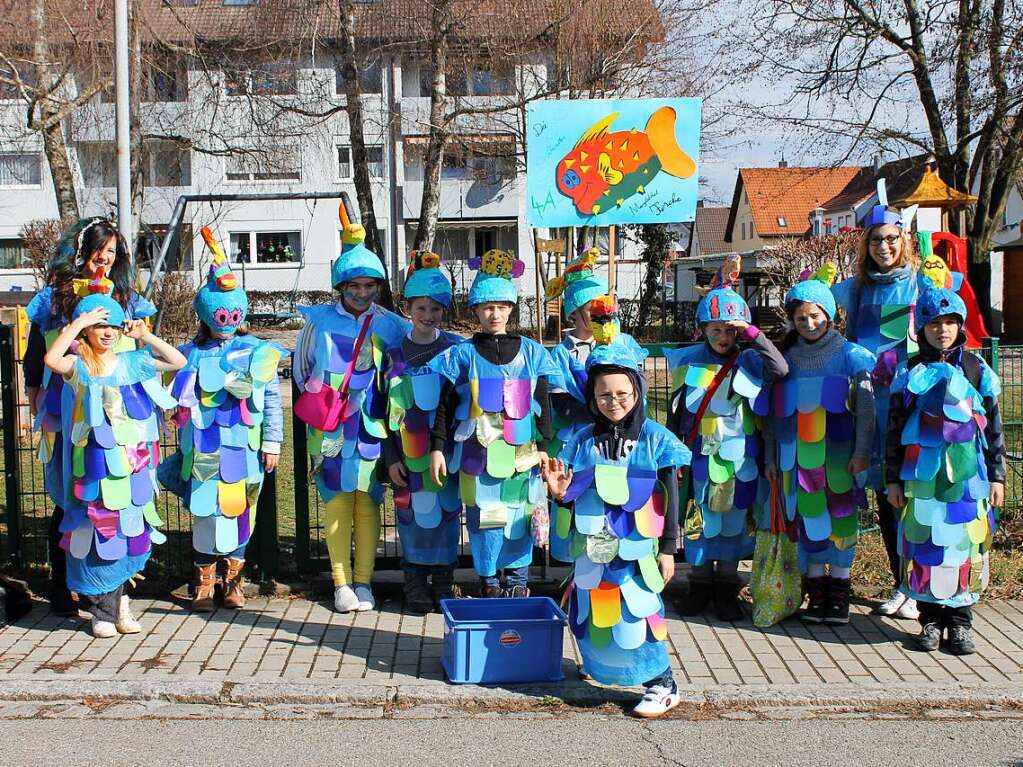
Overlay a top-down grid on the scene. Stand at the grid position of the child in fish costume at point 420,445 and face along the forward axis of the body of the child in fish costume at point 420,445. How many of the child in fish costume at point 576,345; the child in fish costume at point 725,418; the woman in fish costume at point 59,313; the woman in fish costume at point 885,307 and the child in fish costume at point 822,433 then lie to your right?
1

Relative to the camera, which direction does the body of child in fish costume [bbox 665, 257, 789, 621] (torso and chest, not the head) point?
toward the camera

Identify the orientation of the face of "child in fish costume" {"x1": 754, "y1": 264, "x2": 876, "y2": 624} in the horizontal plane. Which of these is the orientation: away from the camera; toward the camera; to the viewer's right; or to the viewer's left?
toward the camera

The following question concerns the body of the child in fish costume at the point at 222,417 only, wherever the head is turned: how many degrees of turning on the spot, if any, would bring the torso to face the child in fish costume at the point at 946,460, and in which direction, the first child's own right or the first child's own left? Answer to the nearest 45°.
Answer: approximately 45° to the first child's own left

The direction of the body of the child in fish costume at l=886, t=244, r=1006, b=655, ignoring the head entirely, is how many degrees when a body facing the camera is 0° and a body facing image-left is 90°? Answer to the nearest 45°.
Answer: approximately 0°

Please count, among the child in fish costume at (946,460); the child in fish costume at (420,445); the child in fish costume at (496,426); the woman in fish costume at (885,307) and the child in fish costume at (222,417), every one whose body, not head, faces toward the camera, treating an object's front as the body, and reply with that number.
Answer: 5

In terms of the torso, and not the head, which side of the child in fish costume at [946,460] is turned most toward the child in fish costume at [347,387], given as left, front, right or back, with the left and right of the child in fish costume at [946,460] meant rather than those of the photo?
right

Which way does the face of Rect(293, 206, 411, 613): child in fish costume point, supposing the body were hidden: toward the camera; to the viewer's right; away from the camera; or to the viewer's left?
toward the camera

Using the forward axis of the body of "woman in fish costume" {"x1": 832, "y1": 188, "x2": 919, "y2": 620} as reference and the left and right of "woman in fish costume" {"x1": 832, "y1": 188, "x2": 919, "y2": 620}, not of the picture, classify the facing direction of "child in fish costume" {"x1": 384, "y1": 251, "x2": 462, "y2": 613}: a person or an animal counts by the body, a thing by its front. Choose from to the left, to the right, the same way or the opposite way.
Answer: the same way

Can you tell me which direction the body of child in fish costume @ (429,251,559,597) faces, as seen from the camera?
toward the camera

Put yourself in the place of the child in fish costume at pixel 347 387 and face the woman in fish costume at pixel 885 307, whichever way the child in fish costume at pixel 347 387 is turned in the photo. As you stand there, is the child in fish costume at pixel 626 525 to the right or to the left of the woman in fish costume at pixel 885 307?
right

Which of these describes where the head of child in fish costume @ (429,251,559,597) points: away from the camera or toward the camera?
toward the camera

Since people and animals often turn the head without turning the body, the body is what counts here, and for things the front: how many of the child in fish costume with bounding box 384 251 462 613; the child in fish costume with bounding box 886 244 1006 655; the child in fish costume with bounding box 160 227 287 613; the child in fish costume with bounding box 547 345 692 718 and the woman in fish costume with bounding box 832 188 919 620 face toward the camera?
5

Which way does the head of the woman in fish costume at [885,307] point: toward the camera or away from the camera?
toward the camera

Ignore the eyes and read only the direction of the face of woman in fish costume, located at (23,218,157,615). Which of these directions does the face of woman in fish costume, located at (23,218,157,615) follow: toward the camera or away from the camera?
toward the camera

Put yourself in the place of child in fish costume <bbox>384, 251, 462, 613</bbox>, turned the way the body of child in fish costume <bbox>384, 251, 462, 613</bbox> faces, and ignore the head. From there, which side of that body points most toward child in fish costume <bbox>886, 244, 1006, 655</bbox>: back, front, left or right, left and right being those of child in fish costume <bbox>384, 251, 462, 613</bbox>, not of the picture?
left

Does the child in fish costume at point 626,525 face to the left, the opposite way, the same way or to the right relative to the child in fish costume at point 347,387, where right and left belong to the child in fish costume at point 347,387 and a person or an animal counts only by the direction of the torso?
the same way
